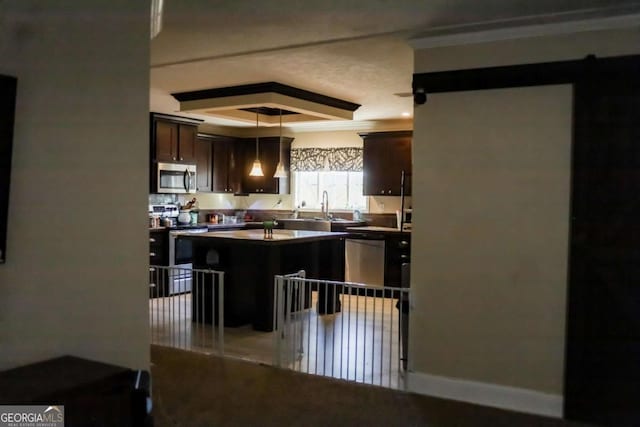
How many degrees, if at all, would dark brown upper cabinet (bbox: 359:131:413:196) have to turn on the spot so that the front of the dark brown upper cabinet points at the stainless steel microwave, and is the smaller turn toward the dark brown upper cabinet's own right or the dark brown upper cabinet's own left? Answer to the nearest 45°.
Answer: approximately 90° to the dark brown upper cabinet's own right

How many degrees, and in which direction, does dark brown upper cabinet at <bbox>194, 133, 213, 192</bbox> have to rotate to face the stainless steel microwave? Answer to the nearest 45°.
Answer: approximately 90° to its right

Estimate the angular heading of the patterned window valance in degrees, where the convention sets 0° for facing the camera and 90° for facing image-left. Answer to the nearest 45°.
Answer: approximately 0°

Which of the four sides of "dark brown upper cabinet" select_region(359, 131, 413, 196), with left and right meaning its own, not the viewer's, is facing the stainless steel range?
right

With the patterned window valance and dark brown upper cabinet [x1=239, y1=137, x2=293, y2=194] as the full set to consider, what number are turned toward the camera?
2

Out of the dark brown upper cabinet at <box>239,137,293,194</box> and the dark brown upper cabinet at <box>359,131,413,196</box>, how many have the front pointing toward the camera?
2

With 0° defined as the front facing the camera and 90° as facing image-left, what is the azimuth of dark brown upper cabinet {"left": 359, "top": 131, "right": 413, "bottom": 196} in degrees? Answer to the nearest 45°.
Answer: approximately 0°
